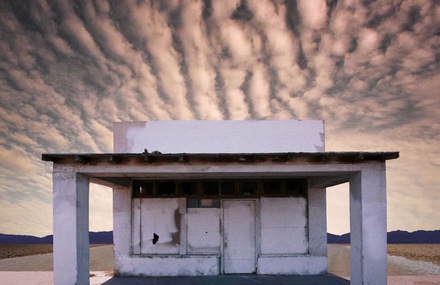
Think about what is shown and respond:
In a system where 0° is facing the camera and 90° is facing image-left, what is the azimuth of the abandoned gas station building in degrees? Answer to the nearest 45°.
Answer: approximately 0°
